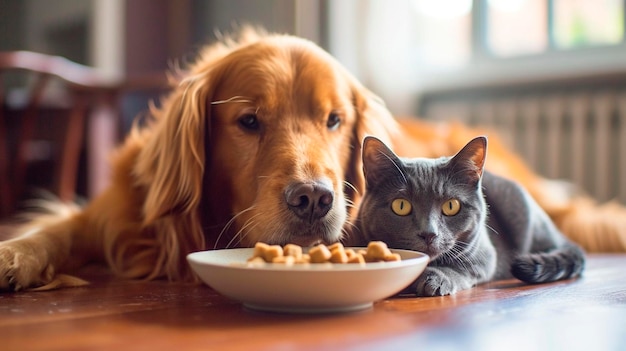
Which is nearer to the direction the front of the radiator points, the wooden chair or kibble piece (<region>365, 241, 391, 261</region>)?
the kibble piece

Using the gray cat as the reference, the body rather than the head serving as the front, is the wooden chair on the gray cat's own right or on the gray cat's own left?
on the gray cat's own right

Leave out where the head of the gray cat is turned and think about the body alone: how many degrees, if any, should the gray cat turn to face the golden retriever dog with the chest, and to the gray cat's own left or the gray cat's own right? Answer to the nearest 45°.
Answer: approximately 90° to the gray cat's own right

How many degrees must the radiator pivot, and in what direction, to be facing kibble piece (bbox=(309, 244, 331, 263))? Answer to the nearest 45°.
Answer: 0° — it already faces it

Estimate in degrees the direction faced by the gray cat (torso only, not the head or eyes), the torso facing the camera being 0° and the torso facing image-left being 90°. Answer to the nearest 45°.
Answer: approximately 45°

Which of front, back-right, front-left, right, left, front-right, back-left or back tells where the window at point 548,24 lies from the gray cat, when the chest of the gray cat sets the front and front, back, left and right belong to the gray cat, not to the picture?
back-right

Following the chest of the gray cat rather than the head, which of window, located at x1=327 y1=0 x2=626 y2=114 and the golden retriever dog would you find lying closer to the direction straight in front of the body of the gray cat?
the golden retriever dog

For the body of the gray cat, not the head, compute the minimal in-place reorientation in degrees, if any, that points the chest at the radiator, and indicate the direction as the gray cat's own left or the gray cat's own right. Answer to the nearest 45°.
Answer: approximately 135° to the gray cat's own right
